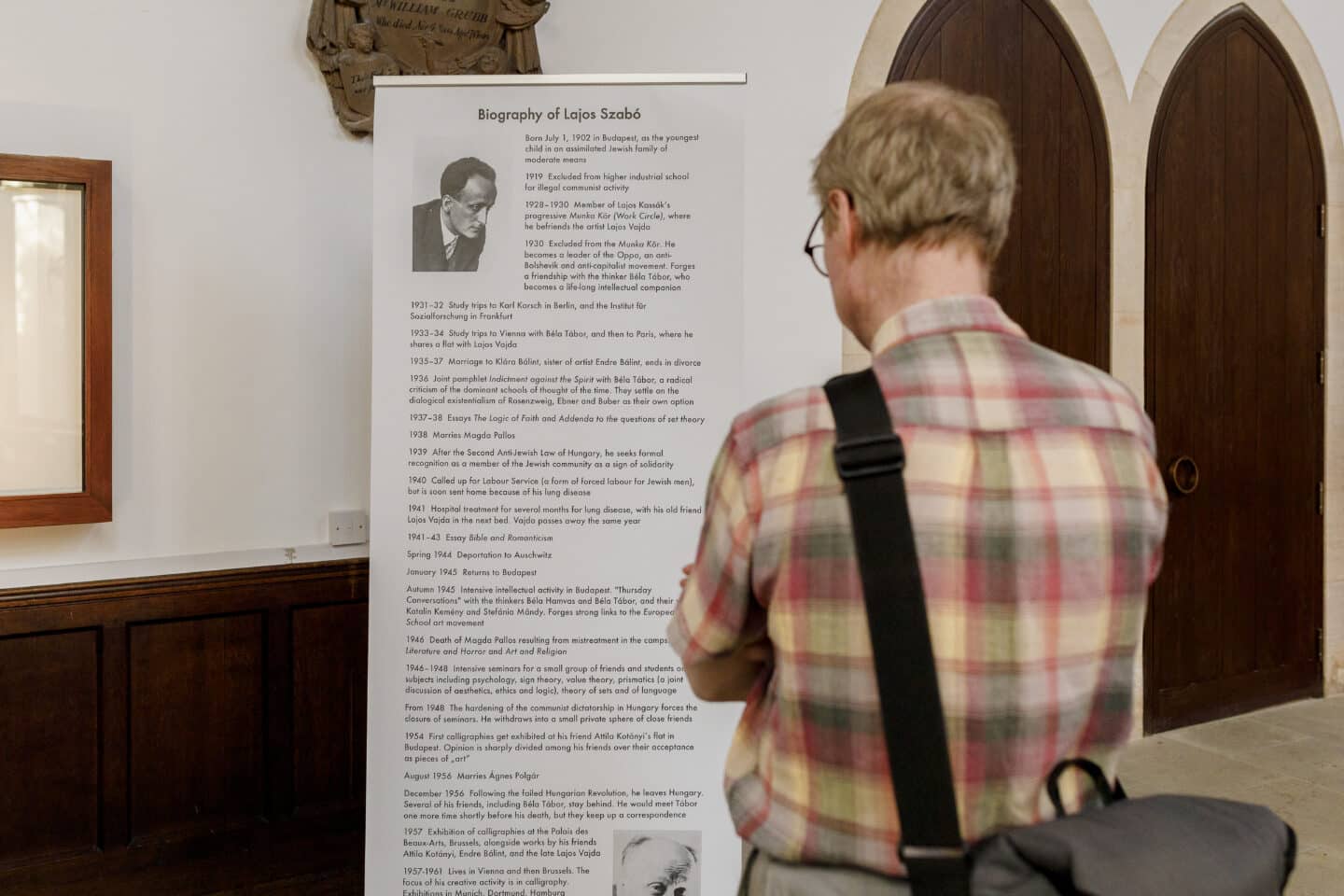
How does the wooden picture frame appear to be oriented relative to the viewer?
toward the camera

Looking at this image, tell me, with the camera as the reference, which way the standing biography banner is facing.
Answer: facing the viewer

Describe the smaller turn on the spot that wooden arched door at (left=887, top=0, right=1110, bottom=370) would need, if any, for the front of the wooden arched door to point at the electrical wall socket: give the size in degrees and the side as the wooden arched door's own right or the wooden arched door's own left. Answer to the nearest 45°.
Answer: approximately 45° to the wooden arched door's own right

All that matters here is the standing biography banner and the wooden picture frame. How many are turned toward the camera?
2

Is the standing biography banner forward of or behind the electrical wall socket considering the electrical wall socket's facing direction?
forward

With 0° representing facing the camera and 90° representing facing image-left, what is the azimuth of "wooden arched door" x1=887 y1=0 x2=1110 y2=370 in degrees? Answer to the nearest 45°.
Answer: approximately 0°

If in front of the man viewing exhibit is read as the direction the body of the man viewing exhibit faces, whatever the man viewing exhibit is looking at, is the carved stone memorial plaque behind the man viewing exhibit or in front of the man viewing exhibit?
in front

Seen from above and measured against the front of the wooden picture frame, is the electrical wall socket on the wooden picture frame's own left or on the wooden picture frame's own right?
on the wooden picture frame's own left

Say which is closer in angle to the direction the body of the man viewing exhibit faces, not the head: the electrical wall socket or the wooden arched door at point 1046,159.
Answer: the electrical wall socket

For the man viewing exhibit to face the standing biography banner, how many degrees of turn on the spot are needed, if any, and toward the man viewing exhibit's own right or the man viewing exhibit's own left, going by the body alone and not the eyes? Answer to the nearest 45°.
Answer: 0° — they already face it

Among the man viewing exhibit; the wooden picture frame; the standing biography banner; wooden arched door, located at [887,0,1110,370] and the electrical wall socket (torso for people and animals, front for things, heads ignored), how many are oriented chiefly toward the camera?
4

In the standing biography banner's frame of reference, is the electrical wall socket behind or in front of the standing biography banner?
behind

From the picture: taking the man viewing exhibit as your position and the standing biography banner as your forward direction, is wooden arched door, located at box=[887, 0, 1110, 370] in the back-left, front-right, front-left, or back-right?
front-right

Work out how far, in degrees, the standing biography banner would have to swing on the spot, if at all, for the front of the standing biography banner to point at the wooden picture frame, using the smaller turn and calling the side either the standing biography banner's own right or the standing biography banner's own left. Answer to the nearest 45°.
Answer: approximately 90° to the standing biography banner's own right

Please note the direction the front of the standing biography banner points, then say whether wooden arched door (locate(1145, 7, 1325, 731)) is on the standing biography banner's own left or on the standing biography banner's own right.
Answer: on the standing biography banner's own left
